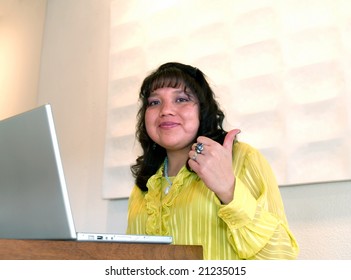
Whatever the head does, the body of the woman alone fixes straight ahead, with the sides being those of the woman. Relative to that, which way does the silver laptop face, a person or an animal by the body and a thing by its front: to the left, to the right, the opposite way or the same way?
the opposite way

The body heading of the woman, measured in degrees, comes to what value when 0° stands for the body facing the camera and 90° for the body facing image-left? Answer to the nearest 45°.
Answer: approximately 45°

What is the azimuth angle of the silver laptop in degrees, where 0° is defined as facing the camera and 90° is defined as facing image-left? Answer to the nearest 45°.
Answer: approximately 225°
